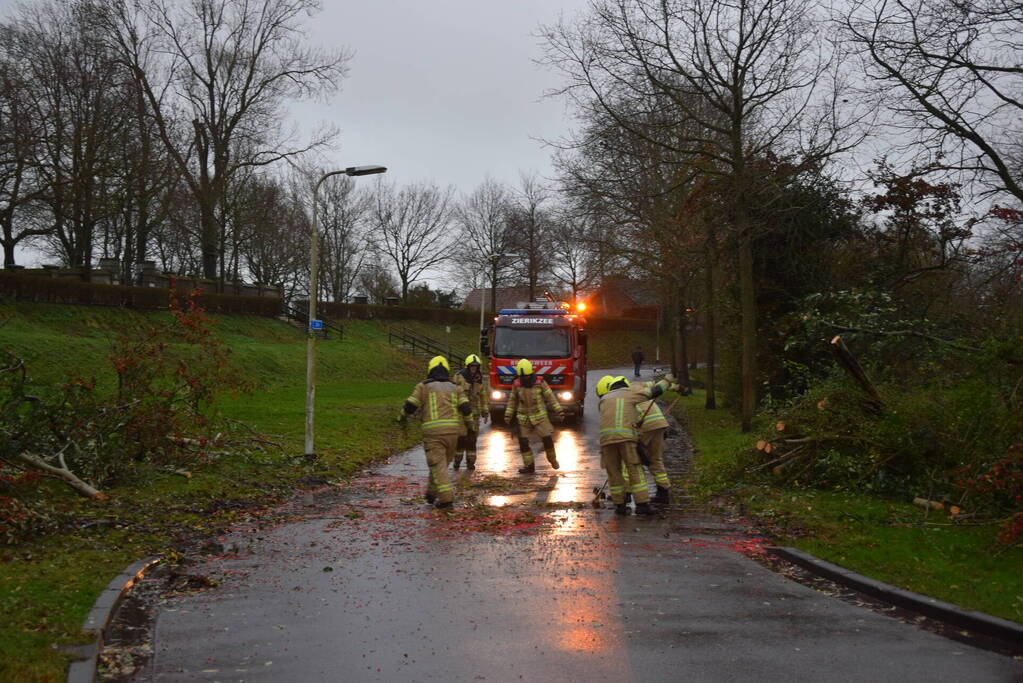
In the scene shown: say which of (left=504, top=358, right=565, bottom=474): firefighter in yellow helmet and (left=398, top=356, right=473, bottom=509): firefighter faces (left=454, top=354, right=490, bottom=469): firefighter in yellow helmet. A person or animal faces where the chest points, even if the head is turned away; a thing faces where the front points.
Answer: the firefighter

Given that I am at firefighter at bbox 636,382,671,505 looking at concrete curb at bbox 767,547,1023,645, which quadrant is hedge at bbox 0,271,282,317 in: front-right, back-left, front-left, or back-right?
back-right

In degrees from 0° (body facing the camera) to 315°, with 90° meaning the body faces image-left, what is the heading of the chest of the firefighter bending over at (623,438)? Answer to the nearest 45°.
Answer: approximately 180°

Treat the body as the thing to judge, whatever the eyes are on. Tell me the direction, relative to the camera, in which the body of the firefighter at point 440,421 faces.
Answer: away from the camera
